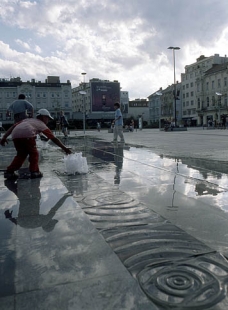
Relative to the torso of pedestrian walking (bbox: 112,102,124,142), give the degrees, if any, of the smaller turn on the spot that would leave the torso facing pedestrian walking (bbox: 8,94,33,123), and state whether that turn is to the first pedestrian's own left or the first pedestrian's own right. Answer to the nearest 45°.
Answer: approximately 45° to the first pedestrian's own left

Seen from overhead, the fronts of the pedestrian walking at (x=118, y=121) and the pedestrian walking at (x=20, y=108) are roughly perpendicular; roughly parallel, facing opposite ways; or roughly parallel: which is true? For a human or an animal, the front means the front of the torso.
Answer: roughly perpendicular

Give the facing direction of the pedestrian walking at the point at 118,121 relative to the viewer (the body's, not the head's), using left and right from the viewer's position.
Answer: facing to the left of the viewer
